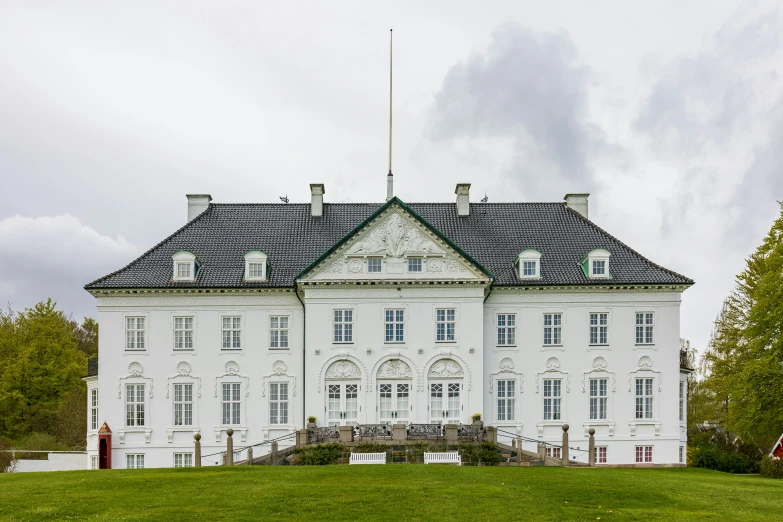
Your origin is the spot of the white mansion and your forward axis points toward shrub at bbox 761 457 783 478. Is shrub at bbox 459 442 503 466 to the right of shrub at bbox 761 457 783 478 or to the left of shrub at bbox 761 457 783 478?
right

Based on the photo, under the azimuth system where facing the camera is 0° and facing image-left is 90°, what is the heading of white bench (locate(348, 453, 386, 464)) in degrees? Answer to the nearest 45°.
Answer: approximately 0°

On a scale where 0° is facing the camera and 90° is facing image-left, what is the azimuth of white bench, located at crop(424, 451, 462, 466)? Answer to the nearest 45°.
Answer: approximately 0°

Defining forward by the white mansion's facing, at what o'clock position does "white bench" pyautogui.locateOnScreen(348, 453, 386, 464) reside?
The white bench is roughly at 12 o'clock from the white mansion.

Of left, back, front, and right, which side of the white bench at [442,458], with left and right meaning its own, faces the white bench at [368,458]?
right

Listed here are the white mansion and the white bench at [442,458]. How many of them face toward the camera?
2

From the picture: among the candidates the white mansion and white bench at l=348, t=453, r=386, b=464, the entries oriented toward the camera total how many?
2
